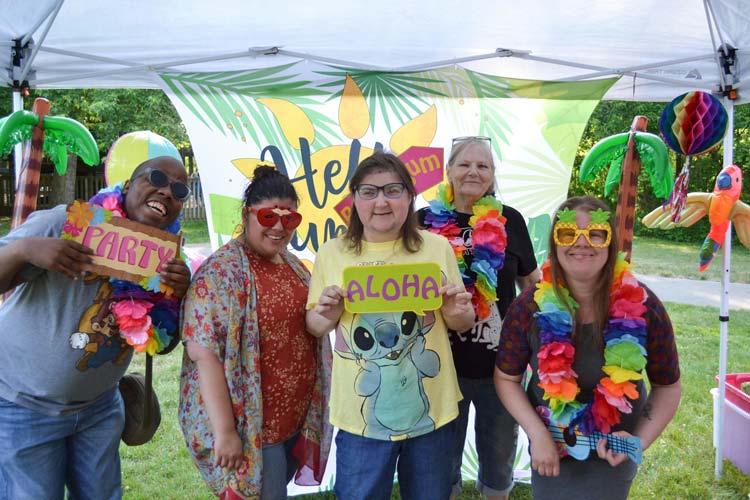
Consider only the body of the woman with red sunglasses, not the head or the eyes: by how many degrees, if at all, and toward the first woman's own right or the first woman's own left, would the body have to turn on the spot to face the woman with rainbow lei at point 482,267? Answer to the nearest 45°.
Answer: approximately 90° to the first woman's own left

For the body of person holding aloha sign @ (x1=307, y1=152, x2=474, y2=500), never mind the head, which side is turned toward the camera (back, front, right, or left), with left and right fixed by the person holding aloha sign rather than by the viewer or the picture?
front

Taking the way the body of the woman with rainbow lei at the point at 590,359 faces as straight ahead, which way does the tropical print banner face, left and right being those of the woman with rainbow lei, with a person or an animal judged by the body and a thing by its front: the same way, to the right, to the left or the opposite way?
the same way

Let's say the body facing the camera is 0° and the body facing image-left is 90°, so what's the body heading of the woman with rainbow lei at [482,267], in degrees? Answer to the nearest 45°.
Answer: approximately 0°

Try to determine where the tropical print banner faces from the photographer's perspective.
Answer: facing the viewer

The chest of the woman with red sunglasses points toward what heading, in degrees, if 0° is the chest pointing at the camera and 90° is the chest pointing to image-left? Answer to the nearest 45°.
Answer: approximately 315°

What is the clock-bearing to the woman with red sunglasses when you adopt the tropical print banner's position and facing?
The woman with red sunglasses is roughly at 12 o'clock from the tropical print banner.

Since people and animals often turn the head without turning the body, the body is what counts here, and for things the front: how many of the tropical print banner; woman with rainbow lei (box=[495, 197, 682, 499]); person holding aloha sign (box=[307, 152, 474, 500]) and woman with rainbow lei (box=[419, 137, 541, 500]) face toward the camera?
4

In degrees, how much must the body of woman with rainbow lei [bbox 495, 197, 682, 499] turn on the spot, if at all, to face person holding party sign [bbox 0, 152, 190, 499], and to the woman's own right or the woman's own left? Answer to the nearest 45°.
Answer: approximately 90° to the woman's own right

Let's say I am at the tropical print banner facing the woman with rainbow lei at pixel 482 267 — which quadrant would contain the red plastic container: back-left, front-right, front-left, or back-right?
front-left

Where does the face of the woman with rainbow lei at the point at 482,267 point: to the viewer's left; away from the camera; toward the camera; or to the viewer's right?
toward the camera

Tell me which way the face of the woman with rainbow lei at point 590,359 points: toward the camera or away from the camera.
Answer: toward the camera
